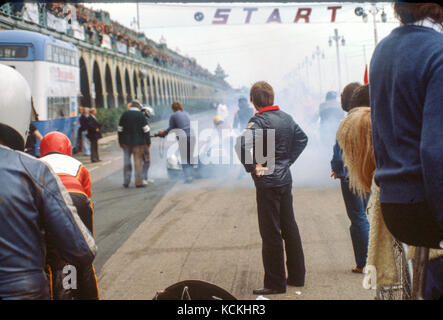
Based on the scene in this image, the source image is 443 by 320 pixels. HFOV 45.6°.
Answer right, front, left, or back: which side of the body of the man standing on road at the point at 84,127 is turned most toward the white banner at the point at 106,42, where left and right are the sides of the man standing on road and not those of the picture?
left

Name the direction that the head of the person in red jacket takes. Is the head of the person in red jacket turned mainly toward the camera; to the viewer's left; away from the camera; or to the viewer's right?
away from the camera

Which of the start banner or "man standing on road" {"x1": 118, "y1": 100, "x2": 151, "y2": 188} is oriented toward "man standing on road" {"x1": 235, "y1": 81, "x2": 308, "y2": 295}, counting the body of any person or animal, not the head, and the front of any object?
the start banner

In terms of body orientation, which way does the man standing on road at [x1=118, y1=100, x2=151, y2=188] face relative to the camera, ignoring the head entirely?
away from the camera

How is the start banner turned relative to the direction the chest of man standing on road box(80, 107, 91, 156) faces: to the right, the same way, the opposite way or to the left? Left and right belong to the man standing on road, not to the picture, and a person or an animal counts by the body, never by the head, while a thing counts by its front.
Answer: to the right

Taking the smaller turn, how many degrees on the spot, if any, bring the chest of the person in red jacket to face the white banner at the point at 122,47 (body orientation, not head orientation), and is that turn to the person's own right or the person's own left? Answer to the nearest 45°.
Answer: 0° — they already face it

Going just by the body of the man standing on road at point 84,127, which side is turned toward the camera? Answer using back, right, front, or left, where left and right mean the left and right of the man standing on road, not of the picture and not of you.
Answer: right

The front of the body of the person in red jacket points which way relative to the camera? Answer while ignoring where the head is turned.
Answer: away from the camera
